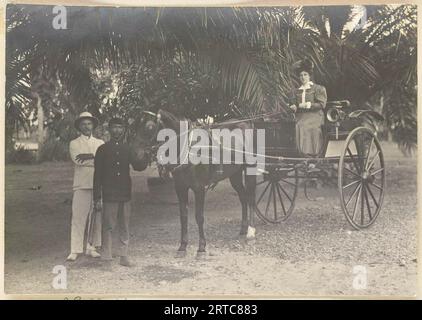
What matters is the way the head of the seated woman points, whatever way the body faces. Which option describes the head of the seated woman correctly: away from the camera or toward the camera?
toward the camera

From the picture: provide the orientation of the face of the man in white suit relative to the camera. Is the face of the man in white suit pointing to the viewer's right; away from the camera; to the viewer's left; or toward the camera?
toward the camera

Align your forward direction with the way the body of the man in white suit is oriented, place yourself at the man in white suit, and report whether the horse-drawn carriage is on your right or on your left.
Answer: on your left

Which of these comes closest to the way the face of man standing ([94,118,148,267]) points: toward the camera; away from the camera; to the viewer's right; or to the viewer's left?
toward the camera

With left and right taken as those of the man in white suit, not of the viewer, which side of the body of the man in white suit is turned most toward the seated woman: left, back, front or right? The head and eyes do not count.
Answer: left

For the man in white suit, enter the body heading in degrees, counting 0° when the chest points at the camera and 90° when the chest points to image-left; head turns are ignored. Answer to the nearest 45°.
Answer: approximately 0°
